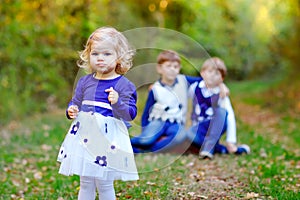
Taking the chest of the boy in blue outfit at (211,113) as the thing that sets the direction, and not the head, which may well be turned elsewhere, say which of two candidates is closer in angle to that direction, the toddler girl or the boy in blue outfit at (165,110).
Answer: the toddler girl

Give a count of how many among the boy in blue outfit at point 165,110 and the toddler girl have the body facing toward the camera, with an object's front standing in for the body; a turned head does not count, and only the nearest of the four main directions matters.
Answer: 2

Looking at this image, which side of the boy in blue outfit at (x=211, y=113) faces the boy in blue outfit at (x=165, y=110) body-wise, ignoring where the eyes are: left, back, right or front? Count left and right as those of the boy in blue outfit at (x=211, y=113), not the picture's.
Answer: right

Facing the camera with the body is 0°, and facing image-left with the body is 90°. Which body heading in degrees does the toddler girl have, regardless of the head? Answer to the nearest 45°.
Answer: approximately 0°

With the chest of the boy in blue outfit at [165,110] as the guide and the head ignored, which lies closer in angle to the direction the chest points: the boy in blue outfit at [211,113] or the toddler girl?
the toddler girl

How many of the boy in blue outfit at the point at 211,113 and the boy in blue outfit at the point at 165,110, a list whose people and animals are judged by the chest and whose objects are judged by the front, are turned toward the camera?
2

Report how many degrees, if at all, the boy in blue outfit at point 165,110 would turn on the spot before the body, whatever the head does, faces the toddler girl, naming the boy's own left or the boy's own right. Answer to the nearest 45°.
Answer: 0° — they already face them

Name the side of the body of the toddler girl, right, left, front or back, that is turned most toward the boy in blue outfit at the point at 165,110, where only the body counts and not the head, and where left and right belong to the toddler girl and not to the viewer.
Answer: back
